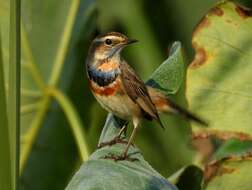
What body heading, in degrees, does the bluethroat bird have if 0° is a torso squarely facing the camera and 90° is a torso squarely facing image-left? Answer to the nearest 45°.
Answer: approximately 45°

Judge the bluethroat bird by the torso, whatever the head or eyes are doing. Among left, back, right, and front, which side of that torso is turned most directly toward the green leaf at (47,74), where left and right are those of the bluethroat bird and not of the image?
right

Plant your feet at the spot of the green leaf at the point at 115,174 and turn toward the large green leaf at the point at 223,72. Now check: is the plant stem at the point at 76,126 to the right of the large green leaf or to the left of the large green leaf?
left

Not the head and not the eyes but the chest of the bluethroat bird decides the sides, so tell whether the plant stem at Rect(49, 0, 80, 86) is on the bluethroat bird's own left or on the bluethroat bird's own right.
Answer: on the bluethroat bird's own right

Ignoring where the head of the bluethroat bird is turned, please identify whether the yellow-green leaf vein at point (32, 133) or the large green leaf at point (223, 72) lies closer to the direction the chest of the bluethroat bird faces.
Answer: the yellow-green leaf vein

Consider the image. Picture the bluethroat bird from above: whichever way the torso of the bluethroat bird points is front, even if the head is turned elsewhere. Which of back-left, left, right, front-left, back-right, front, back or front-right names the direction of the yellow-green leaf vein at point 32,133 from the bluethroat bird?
right
